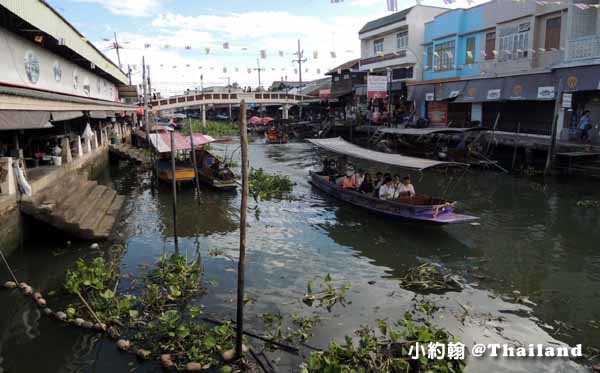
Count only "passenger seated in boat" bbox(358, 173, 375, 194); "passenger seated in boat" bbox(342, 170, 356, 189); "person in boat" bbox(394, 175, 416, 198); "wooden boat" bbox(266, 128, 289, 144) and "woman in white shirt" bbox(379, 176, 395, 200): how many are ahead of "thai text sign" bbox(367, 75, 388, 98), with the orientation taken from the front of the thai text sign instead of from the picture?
4

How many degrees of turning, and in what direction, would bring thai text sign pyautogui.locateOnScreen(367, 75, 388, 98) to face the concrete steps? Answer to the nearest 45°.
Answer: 0° — it already faces it

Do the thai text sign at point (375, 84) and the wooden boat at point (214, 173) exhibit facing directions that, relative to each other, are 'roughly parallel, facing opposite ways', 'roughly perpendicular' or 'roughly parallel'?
roughly perpendicular

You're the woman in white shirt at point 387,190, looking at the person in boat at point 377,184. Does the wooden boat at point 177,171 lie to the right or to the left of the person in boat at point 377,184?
left

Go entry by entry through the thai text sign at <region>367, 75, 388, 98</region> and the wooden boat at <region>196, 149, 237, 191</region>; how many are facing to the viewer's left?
0

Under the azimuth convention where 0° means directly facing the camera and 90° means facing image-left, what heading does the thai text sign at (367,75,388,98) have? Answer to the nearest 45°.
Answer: approximately 0°

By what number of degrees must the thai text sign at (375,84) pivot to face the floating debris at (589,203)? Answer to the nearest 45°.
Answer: approximately 45° to its left

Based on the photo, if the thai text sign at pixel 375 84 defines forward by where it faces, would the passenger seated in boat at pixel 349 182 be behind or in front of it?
in front
